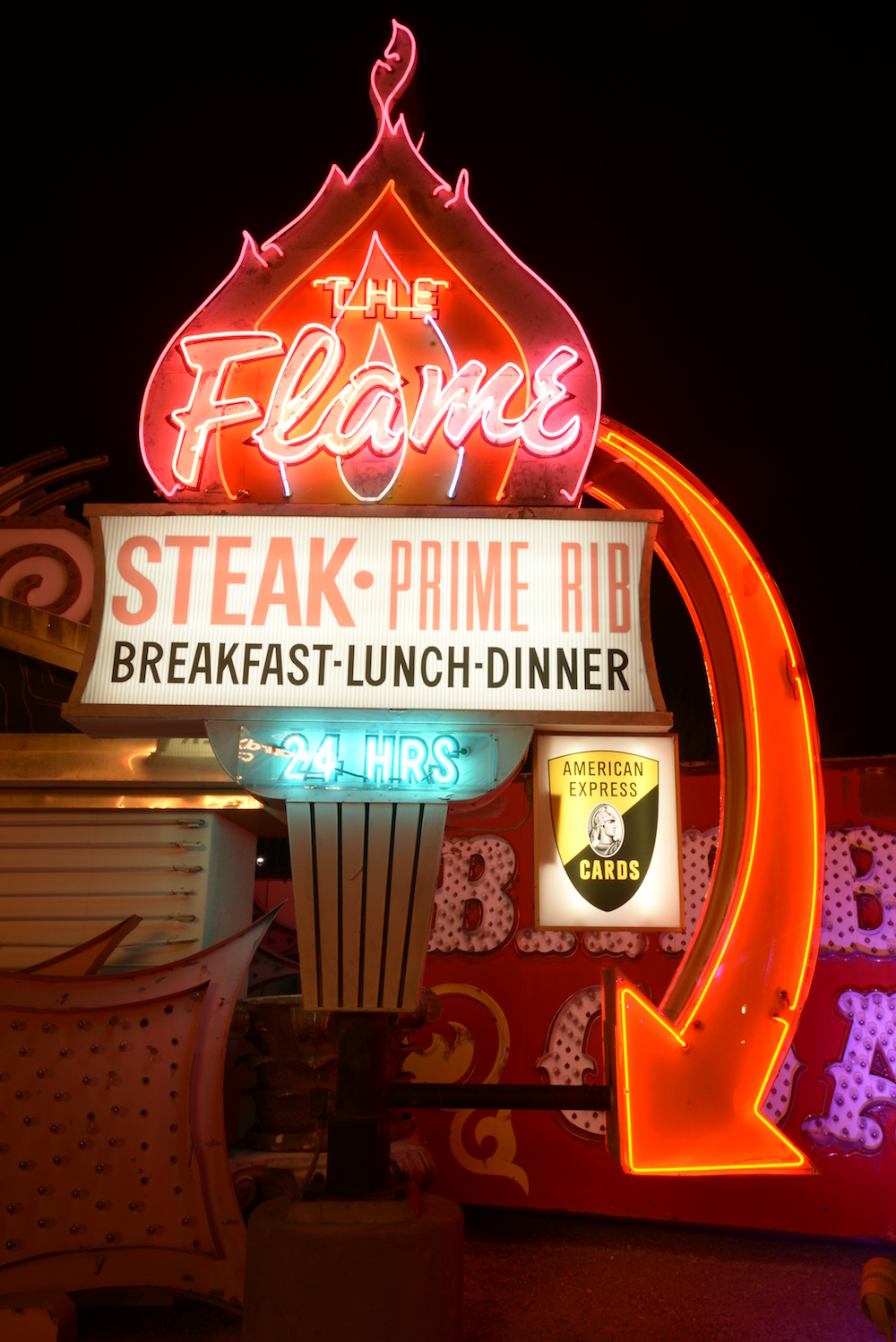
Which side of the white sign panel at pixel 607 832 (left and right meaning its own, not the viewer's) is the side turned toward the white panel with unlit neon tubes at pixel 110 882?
right

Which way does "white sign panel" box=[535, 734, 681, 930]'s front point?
toward the camera

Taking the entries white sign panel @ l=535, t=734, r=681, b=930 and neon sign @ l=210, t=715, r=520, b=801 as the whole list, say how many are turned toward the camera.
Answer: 2

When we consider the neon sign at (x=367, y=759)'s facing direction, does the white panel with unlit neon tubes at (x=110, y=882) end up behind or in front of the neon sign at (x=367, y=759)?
behind

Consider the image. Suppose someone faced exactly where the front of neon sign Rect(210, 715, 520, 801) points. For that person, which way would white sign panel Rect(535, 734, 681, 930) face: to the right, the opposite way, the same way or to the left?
the same way

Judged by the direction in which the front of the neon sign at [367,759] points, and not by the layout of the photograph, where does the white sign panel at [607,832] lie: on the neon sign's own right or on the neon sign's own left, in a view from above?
on the neon sign's own left

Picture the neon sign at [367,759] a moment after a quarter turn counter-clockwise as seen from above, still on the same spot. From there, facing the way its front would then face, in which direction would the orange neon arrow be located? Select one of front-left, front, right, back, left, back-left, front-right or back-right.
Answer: front

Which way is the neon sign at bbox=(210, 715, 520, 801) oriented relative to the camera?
toward the camera
